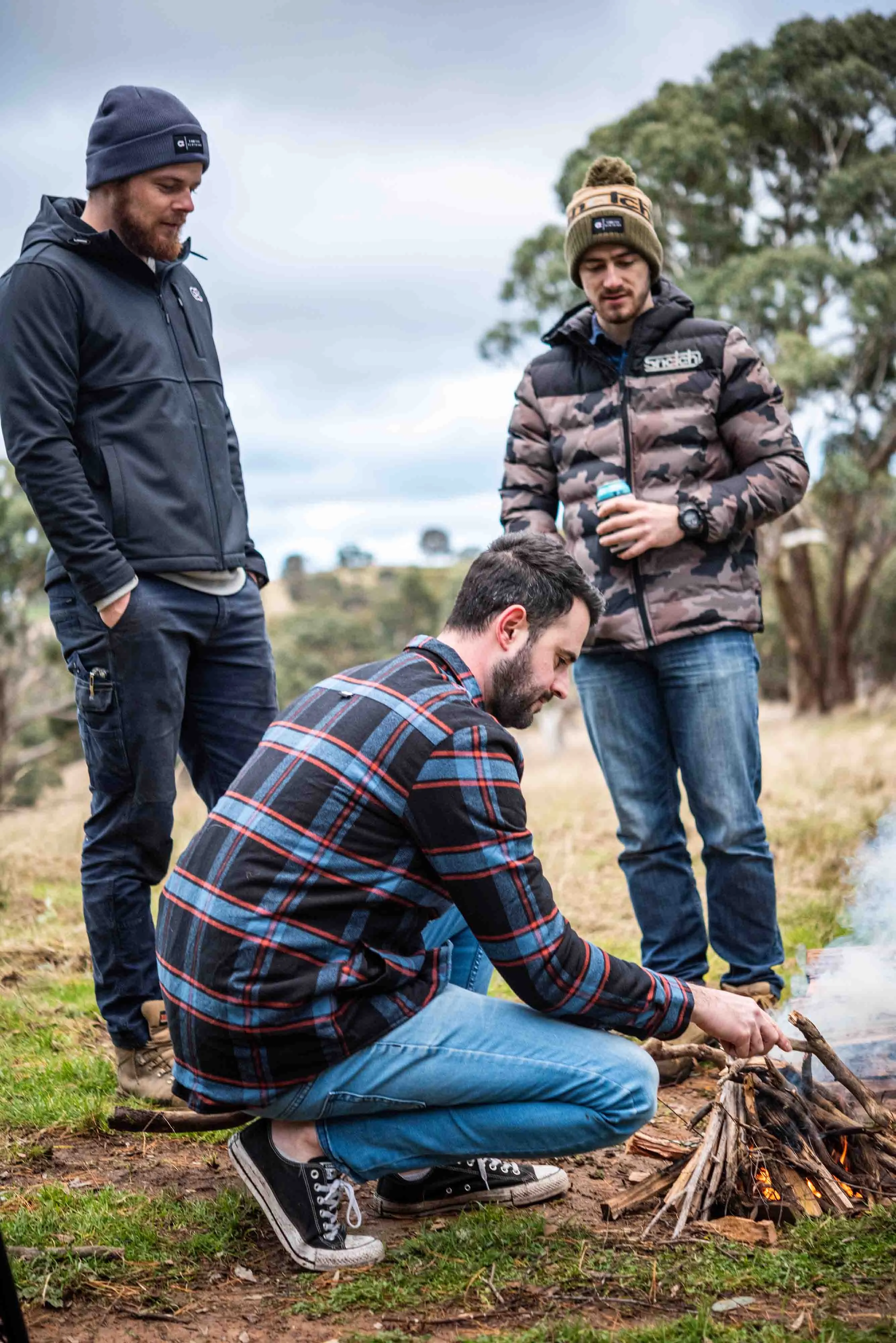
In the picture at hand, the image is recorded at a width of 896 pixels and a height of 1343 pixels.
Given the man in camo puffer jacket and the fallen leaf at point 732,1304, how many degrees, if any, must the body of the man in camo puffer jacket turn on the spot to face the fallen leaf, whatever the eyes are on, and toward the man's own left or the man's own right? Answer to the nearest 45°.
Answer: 0° — they already face it

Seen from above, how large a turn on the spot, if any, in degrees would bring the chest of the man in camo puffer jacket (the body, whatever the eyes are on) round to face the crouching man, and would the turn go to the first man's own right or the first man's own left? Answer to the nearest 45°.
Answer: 0° — they already face them

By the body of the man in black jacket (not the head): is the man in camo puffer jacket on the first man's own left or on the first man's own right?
on the first man's own left

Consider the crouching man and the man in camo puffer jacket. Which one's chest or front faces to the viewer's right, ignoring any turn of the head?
the crouching man

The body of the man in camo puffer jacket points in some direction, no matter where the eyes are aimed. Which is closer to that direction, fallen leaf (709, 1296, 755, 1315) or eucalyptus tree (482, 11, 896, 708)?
the fallen leaf

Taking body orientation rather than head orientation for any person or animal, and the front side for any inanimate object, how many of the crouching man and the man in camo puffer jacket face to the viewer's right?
1

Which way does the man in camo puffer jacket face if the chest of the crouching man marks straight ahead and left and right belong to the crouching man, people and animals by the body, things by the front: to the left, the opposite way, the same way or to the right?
to the right

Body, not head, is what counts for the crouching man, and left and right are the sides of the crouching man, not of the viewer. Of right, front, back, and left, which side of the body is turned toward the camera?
right

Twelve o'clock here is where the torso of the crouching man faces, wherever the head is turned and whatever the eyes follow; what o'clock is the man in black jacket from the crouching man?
The man in black jacket is roughly at 8 o'clock from the crouching man.

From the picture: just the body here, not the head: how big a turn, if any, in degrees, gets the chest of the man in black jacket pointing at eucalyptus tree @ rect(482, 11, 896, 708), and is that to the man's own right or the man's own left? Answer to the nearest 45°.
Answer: approximately 90° to the man's own left

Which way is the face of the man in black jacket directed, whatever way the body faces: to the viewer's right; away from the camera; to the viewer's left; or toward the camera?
to the viewer's right

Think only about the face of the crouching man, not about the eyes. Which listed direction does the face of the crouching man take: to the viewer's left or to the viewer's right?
to the viewer's right
